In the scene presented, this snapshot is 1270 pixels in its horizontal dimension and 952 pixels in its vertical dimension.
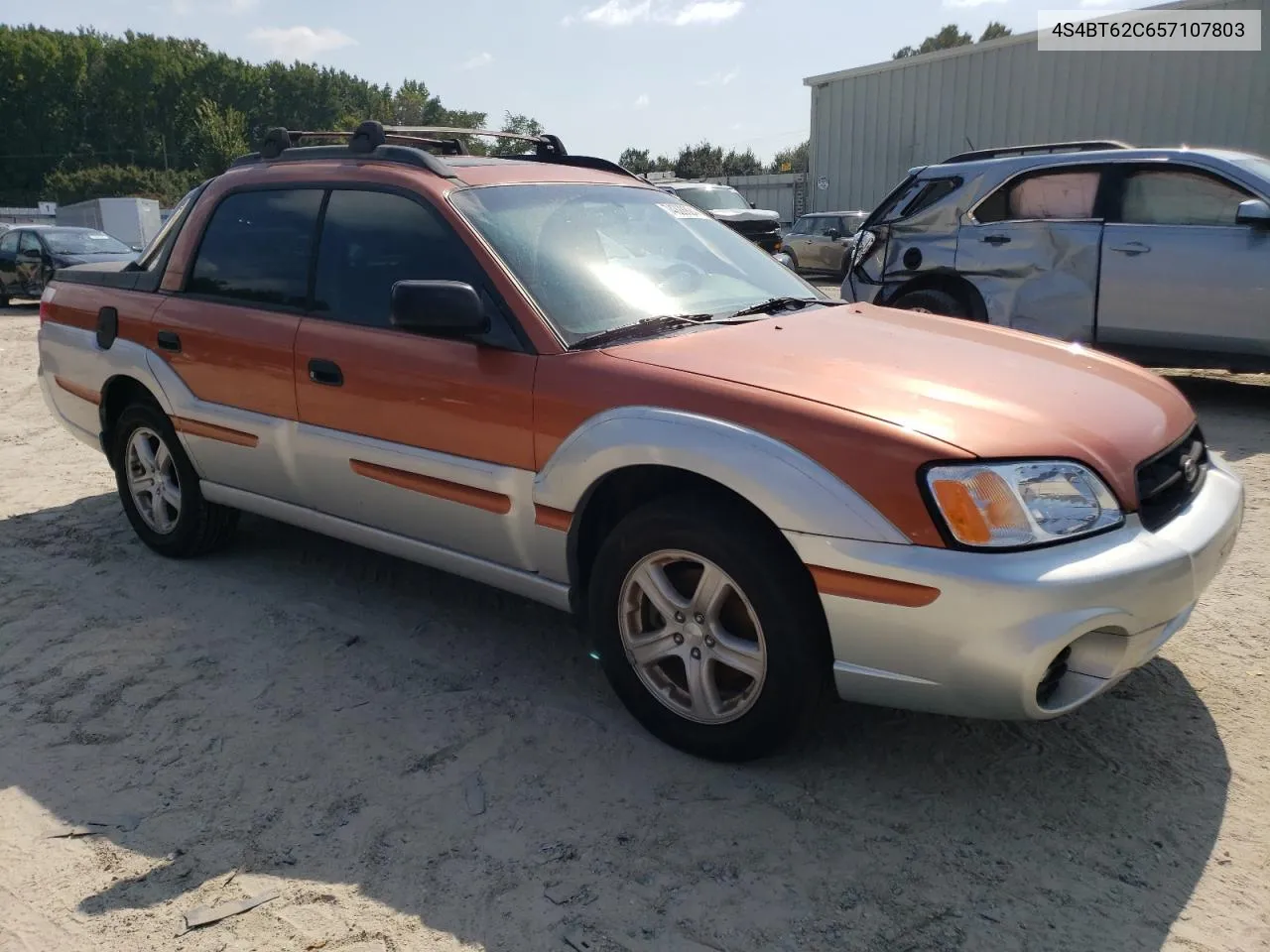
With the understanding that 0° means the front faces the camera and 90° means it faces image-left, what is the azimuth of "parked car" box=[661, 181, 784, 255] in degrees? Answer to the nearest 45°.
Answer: approximately 315°

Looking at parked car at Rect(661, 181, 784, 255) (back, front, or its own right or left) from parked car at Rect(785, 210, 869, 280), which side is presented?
left

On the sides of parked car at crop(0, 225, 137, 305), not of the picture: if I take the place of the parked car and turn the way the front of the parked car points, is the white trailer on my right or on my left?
on my left

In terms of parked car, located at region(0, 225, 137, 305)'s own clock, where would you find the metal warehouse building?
The metal warehouse building is roughly at 11 o'clock from the parked car.

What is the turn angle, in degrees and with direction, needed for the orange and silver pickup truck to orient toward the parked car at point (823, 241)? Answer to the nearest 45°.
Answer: approximately 135° to its left

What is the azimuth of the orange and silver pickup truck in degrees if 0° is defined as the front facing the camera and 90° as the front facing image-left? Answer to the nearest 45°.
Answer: approximately 315°

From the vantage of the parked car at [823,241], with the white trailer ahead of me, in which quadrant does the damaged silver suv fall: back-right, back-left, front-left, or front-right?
back-left
